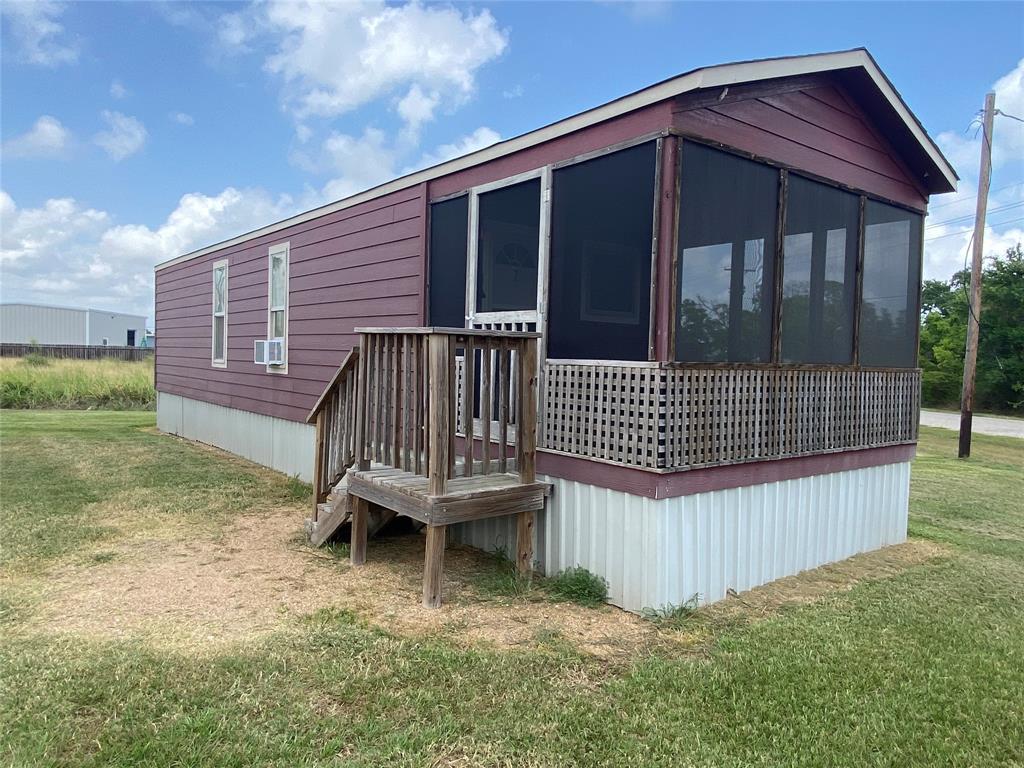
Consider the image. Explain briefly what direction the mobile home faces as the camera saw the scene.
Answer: facing the viewer and to the left of the viewer

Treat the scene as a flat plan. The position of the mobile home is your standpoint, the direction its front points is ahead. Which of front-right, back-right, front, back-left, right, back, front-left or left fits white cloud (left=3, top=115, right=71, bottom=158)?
back

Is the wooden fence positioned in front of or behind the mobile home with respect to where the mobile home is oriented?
behind

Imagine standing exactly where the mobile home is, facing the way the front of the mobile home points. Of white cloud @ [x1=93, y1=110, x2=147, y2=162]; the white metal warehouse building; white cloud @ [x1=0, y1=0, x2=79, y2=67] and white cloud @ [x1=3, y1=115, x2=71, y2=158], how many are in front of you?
0

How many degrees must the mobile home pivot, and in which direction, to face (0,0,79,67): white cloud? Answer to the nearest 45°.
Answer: approximately 90° to its right

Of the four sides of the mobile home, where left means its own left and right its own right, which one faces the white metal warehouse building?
right

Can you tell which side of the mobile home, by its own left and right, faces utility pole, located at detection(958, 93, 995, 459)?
left

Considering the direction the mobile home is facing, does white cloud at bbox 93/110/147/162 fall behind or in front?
behind

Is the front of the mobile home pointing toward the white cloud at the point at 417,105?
no

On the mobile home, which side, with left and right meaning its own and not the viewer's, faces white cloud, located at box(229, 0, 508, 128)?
back
